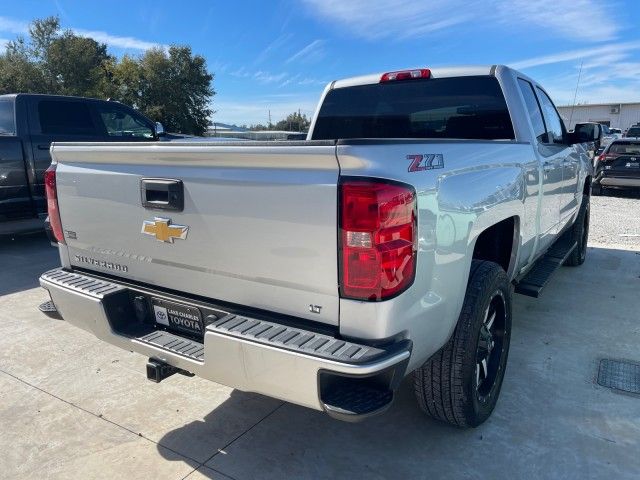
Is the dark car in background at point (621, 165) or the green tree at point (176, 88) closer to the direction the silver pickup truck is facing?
the dark car in background

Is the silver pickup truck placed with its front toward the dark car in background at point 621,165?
yes

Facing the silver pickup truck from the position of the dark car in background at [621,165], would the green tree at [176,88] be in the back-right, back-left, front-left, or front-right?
back-right

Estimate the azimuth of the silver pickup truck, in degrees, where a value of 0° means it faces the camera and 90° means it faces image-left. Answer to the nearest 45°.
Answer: approximately 225°

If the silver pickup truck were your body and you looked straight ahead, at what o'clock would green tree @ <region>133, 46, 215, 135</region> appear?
The green tree is roughly at 10 o'clock from the silver pickup truck.

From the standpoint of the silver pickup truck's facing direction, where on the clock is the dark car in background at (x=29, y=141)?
The dark car in background is roughly at 9 o'clock from the silver pickup truck.
